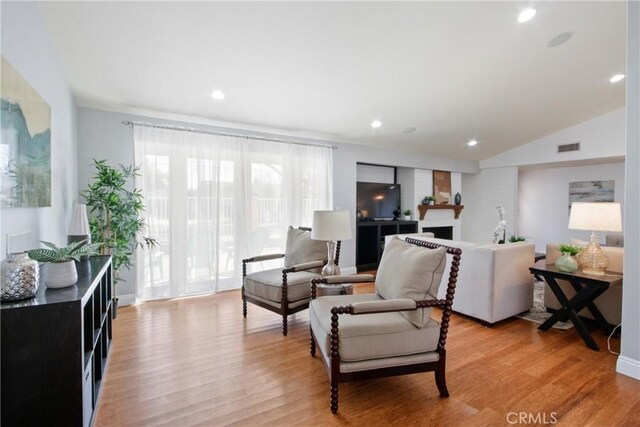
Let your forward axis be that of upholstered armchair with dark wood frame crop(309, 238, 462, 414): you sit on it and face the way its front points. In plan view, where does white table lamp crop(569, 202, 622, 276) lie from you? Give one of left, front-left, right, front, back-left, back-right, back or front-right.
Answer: back-right

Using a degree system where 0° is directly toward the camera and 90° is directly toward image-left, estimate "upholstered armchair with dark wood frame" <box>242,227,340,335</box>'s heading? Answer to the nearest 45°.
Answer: approximately 45°

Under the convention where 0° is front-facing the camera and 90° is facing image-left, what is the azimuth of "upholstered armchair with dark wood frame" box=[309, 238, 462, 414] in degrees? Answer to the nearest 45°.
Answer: approximately 90°

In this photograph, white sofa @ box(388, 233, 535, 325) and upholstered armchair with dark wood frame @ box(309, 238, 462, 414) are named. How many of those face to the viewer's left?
1

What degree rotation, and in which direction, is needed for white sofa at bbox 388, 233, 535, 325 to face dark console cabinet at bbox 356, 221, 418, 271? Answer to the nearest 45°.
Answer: approximately 90° to its left

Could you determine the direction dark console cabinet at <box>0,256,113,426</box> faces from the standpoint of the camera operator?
facing to the right of the viewer

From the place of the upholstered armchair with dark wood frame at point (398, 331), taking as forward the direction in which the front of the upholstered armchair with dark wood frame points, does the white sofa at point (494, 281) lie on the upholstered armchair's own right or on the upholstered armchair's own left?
on the upholstered armchair's own right
